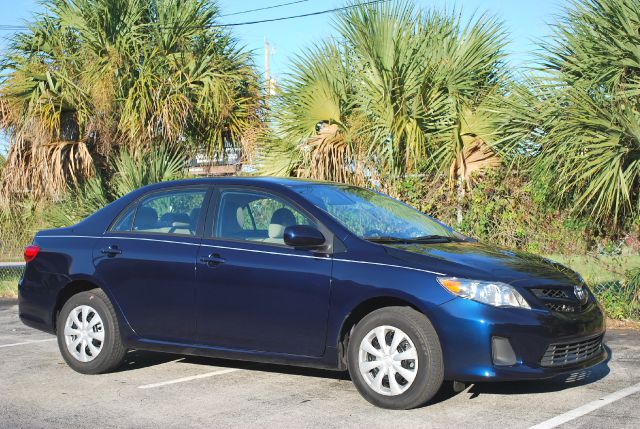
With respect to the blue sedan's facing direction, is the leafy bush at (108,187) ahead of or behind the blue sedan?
behind

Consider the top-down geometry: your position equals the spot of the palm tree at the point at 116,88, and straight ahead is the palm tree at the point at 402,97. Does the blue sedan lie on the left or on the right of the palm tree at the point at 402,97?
right

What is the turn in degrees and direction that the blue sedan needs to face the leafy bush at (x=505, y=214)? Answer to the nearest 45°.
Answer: approximately 90° to its left

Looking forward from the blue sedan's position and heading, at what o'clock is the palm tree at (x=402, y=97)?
The palm tree is roughly at 8 o'clock from the blue sedan.

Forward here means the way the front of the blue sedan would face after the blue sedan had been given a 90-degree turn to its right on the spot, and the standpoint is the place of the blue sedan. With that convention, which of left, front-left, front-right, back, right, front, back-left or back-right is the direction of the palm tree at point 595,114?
back

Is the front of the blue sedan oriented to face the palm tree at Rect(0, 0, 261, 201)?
no
